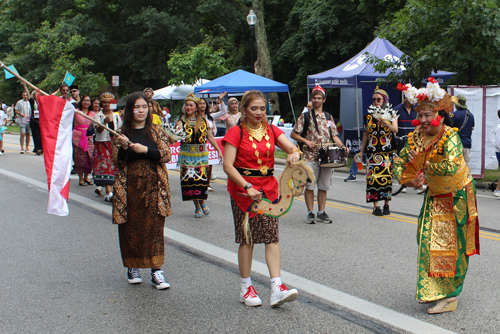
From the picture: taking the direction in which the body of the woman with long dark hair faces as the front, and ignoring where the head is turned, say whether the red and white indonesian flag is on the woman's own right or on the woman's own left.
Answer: on the woman's own right

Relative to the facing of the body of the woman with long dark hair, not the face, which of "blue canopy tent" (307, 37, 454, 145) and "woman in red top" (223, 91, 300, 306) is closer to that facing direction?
the woman in red top

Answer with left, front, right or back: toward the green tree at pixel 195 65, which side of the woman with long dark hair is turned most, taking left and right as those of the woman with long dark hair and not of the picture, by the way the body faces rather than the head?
back

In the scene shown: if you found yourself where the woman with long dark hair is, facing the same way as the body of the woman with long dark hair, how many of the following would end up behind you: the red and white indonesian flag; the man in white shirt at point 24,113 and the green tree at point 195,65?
2

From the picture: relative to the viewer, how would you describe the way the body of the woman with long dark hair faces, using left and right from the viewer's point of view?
facing the viewer

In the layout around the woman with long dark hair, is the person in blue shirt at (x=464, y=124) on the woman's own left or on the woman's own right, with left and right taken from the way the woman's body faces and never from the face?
on the woman's own left

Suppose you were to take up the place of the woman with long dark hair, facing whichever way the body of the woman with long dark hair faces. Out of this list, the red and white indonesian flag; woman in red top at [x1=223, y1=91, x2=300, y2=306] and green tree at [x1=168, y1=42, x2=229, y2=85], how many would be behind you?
1

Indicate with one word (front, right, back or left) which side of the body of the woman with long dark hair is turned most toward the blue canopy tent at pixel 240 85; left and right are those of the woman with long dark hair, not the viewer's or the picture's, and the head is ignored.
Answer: back

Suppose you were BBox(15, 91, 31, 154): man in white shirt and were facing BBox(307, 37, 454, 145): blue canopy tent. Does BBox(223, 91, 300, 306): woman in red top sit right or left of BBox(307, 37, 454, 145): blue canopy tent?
right

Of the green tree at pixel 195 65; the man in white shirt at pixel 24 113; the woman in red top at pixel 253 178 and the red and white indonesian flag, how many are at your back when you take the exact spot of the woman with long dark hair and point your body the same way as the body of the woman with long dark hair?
2

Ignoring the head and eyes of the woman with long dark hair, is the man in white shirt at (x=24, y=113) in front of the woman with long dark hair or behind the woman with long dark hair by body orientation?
behind

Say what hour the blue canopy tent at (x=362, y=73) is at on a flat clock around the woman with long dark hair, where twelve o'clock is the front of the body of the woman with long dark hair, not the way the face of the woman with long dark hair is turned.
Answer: The blue canopy tent is roughly at 7 o'clock from the woman with long dark hair.

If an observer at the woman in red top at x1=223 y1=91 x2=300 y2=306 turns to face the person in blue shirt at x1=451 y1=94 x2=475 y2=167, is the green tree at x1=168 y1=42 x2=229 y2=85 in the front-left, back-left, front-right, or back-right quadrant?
front-left

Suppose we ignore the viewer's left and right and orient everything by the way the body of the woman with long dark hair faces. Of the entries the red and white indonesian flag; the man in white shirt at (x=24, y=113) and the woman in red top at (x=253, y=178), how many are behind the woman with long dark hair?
1

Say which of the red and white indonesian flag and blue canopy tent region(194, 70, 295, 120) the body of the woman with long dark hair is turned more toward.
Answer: the red and white indonesian flag

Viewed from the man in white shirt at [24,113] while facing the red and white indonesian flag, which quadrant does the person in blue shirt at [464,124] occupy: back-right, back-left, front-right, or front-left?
front-left

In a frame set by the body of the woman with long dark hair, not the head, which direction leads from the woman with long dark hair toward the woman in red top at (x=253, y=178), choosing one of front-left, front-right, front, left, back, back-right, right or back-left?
front-left
